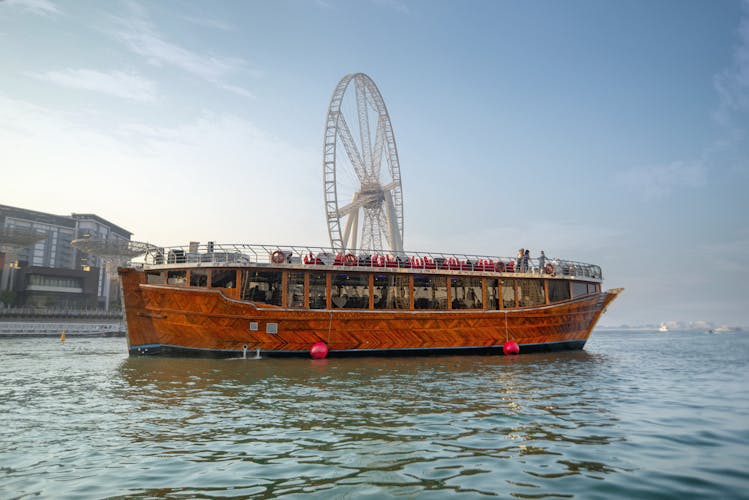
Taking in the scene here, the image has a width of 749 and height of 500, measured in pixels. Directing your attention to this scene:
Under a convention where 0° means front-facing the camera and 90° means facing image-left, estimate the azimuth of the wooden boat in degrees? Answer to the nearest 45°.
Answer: approximately 270°
